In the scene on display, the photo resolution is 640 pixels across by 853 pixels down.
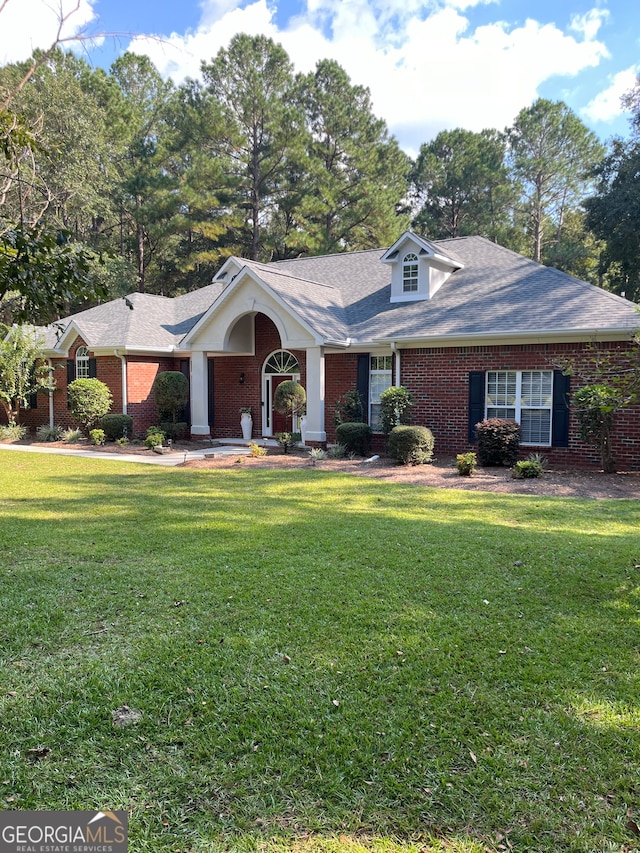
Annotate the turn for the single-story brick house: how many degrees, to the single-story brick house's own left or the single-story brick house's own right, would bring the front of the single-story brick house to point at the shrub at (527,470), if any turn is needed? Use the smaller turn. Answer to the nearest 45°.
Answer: approximately 90° to the single-story brick house's own left

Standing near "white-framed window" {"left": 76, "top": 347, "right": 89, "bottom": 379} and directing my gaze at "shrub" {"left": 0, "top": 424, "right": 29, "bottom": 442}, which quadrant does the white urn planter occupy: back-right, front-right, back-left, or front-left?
back-left

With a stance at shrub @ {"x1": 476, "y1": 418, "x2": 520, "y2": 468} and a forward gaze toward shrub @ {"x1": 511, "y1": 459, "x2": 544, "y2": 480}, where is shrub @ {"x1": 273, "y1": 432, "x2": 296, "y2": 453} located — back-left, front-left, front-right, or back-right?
back-right

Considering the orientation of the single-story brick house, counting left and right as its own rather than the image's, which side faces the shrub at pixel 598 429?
left

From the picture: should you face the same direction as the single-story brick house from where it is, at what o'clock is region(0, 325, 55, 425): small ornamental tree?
The small ornamental tree is roughly at 2 o'clock from the single-story brick house.

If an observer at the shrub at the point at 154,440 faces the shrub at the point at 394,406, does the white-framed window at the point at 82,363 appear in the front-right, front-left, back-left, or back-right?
back-left

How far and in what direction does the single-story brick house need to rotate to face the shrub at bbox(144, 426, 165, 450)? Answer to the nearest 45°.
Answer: approximately 45° to its right

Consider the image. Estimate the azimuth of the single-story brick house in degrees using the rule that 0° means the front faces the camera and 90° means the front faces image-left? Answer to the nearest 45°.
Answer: approximately 45°

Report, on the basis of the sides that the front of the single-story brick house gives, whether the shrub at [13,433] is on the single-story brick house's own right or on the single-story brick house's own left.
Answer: on the single-story brick house's own right

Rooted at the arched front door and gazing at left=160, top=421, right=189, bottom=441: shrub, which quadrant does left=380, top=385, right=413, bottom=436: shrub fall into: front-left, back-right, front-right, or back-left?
back-left
